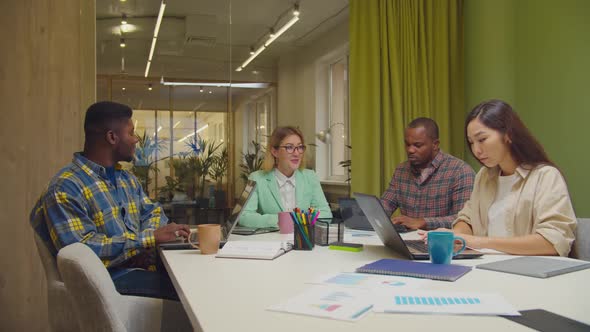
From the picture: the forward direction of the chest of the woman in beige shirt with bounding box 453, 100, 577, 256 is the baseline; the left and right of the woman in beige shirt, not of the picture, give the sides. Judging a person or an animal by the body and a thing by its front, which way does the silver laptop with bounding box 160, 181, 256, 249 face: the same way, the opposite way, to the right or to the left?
the same way

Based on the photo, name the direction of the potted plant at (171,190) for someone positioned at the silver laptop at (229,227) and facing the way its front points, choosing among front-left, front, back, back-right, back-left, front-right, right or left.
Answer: right

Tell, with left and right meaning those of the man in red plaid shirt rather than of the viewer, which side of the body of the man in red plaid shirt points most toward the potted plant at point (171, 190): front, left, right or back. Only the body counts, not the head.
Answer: right

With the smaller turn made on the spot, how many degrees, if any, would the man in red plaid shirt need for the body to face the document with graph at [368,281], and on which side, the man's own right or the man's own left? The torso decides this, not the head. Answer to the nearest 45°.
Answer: approximately 45° to the man's own left

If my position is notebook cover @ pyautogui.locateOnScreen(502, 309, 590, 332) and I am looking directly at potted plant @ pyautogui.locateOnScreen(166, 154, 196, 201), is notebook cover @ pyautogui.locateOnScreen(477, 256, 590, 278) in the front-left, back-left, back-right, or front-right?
front-right

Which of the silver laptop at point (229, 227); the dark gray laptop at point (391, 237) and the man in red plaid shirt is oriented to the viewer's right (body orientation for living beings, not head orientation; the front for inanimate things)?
the dark gray laptop at point (391, 237)

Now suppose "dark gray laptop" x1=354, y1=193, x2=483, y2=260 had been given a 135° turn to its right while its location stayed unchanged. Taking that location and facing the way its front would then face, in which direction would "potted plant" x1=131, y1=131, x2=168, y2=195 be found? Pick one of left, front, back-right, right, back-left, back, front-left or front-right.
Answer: right

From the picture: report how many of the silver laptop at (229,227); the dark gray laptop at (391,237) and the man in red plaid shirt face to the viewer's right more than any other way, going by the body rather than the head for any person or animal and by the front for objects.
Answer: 1

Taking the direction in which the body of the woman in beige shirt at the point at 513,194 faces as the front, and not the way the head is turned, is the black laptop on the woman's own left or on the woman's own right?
on the woman's own right

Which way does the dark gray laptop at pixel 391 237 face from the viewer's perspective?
to the viewer's right

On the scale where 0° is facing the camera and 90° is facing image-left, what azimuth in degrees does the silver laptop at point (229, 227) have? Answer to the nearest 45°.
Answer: approximately 90°

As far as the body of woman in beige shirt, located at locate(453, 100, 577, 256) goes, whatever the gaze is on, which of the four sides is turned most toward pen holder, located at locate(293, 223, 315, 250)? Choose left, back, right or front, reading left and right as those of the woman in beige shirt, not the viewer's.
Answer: front

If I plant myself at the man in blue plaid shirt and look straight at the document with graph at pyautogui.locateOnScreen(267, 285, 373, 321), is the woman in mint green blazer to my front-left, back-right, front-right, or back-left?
back-left

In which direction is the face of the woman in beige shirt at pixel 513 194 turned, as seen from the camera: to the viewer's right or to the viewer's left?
to the viewer's left

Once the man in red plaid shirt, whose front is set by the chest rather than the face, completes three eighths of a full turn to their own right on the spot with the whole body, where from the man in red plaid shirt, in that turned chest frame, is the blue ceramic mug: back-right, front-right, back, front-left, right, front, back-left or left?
back

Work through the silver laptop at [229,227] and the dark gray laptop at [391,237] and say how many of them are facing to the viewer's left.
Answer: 1

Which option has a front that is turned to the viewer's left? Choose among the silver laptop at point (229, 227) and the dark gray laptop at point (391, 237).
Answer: the silver laptop at point (229, 227)

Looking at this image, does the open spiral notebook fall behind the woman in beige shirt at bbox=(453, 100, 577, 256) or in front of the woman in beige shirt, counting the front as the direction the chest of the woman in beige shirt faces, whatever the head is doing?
in front

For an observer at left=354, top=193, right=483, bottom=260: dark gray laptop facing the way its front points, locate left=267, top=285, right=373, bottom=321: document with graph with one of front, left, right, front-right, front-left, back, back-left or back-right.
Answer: right
